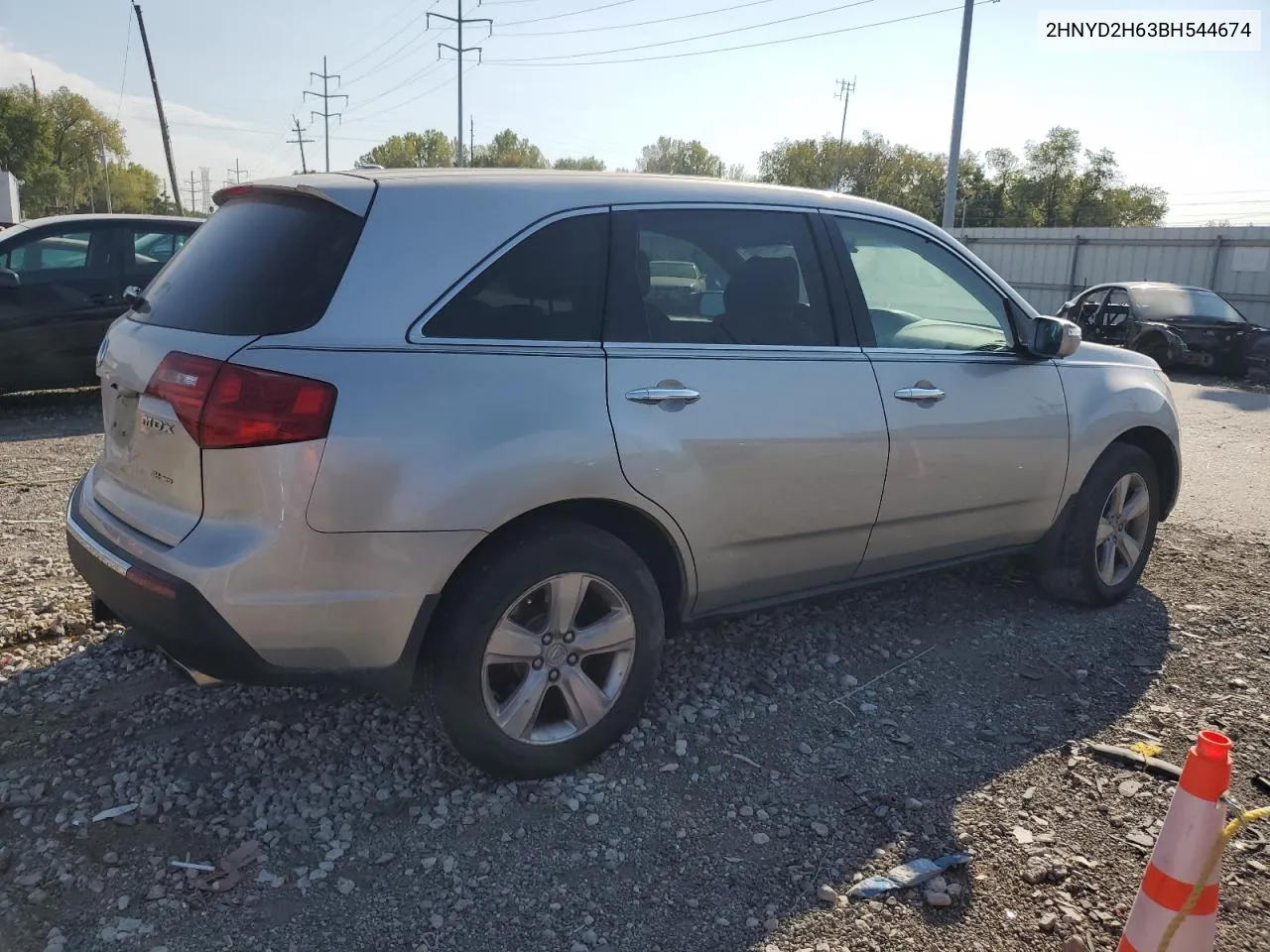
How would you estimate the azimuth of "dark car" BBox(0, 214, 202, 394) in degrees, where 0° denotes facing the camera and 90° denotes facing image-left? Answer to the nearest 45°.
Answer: approximately 90°

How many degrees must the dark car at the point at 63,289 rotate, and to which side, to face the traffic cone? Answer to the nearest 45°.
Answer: approximately 90° to its left

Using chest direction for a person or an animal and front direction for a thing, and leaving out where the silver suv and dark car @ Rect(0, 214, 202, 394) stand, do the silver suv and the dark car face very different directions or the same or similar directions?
very different directions

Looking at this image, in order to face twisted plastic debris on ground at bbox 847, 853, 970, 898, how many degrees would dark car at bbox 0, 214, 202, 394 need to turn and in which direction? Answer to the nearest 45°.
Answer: approximately 90° to its left

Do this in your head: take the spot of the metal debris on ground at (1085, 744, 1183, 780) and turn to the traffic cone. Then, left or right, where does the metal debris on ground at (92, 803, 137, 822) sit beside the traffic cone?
right

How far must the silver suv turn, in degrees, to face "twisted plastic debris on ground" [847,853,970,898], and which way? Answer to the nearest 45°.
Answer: approximately 90° to its right

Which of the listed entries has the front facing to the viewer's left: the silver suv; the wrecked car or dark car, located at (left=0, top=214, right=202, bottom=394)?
the dark car

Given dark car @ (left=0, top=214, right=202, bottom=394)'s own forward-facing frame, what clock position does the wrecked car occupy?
The wrecked car is roughly at 6 o'clock from the dark car.

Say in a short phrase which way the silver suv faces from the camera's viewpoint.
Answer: facing away from the viewer and to the right of the viewer

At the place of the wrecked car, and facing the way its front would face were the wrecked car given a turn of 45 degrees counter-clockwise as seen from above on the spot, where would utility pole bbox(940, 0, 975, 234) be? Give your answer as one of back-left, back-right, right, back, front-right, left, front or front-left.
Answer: back-left

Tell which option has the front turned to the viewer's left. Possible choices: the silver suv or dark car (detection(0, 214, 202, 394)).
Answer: the dark car
